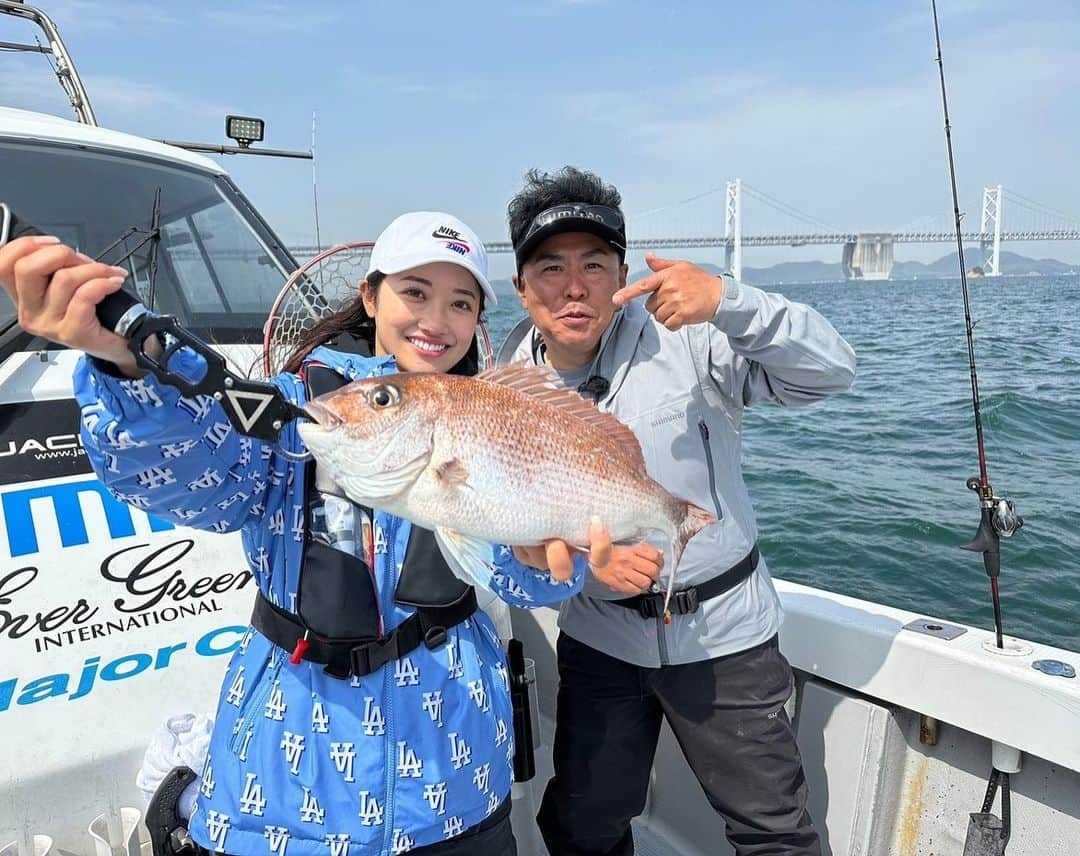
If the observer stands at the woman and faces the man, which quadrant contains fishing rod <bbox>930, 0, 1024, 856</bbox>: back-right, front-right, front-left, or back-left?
front-right

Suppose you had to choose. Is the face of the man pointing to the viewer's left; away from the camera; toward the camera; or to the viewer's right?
toward the camera

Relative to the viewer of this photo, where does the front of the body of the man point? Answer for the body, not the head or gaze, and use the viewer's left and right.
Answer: facing the viewer

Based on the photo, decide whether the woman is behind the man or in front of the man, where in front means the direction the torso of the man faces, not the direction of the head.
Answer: in front

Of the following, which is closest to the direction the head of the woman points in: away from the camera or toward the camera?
toward the camera

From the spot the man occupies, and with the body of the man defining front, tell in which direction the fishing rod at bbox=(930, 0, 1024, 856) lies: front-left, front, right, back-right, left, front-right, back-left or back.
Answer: left
